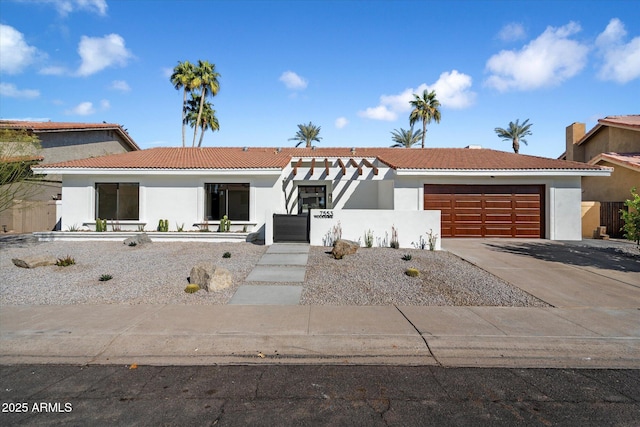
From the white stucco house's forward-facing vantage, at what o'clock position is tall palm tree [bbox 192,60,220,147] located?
The tall palm tree is roughly at 5 o'clock from the white stucco house.

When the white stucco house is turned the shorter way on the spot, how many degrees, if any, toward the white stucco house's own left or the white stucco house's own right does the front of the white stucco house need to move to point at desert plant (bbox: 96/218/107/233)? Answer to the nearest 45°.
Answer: approximately 90° to the white stucco house's own right

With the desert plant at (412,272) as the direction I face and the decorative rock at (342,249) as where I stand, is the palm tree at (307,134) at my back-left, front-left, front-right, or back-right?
back-left

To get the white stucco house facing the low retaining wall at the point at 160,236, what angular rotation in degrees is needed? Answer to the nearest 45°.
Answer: approximately 90° to its right

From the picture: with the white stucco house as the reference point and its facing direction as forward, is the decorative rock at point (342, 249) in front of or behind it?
in front

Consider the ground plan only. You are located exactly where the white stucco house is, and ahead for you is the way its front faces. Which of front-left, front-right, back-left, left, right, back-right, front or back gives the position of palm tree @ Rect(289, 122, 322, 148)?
back

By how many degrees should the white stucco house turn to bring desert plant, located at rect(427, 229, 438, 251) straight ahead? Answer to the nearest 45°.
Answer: approximately 45° to its left

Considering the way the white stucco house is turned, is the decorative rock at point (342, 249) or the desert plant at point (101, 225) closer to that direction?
the decorative rock

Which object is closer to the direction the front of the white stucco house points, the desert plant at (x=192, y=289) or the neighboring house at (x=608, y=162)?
the desert plant

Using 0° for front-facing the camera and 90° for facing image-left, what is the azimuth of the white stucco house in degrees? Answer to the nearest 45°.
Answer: approximately 0°

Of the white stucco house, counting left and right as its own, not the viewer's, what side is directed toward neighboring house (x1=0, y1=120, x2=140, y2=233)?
right

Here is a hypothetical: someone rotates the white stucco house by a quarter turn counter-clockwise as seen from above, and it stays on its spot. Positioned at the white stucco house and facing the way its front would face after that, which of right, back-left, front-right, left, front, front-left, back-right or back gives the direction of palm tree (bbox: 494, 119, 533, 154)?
front-left

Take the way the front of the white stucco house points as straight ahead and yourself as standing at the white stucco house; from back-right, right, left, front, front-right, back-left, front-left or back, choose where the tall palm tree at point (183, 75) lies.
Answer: back-right

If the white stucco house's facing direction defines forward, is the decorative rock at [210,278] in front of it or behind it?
in front

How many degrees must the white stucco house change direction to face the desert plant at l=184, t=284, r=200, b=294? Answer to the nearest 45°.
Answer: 0° — it already faces it

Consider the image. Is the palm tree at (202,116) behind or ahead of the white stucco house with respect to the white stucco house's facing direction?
behind

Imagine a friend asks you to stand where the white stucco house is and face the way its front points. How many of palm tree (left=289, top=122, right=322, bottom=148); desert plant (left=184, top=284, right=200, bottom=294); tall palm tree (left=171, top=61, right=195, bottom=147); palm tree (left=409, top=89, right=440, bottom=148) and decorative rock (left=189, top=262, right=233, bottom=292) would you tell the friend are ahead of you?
2

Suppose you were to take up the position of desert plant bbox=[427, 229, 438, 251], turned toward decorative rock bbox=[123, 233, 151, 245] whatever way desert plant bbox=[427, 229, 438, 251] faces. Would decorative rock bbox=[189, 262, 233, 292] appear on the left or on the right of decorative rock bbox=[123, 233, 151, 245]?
left
